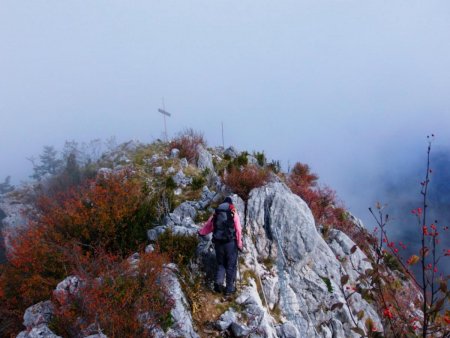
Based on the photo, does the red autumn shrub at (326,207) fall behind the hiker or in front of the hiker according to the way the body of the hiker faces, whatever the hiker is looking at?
in front

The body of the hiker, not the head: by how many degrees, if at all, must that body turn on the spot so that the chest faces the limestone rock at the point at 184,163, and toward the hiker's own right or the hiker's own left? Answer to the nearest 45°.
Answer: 0° — they already face it

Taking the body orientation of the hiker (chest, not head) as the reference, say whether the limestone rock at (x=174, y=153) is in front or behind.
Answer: in front

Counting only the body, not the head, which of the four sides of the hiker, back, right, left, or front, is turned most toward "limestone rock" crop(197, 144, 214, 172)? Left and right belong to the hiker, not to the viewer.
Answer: front

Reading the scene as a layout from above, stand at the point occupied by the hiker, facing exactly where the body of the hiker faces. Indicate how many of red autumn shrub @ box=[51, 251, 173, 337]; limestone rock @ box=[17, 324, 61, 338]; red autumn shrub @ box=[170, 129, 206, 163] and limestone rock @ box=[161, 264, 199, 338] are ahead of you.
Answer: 1

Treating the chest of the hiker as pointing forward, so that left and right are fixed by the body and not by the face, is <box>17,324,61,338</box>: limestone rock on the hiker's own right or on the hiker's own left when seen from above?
on the hiker's own left

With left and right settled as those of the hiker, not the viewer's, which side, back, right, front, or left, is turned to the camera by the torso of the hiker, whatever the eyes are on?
back

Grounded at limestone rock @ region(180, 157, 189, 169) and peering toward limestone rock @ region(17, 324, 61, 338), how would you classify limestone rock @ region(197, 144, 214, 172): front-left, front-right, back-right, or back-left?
back-left

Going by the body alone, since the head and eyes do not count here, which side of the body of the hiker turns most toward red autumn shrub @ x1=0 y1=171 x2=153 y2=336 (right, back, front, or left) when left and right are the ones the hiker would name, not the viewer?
left

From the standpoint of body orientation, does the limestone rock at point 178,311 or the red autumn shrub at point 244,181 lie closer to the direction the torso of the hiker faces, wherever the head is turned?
the red autumn shrub

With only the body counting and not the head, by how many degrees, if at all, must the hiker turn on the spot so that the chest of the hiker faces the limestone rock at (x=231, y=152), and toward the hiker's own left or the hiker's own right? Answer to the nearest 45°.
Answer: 0° — they already face it

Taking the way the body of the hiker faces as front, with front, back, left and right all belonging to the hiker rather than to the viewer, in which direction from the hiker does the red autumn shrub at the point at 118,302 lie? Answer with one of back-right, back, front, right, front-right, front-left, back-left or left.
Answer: back-left

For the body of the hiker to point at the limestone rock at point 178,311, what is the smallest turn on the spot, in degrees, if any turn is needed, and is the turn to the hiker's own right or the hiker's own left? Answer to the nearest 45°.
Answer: approximately 135° to the hiker's own left
